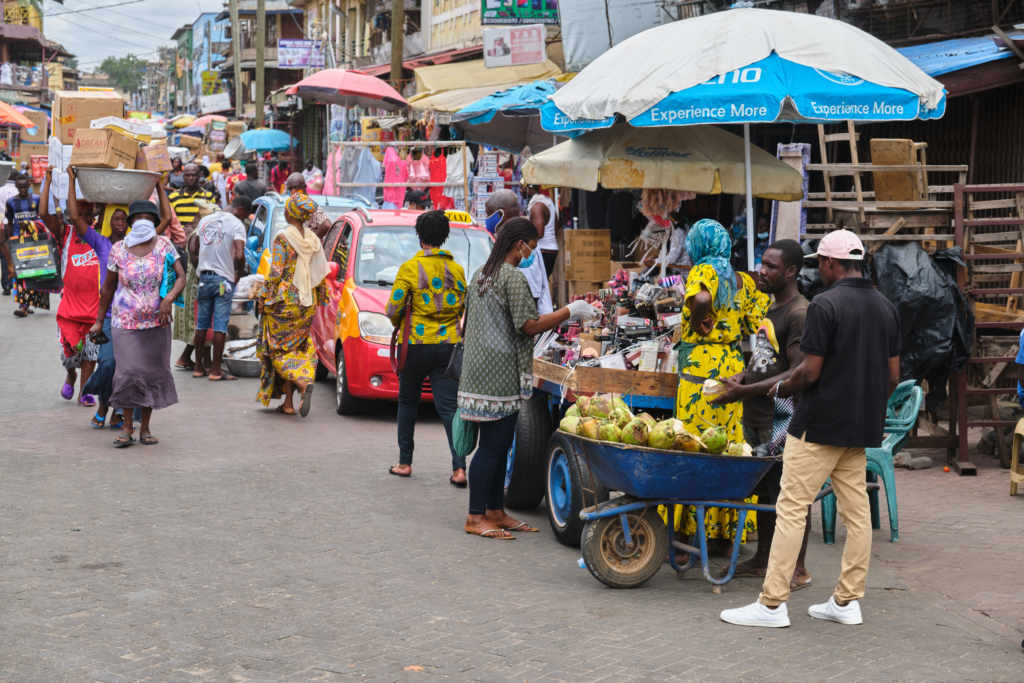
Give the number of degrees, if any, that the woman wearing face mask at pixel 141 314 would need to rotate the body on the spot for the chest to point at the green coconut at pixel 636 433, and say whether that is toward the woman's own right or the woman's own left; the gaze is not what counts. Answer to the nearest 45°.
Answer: approximately 45° to the woman's own left

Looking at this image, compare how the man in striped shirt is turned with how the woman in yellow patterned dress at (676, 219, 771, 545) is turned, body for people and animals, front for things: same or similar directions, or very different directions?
very different directions

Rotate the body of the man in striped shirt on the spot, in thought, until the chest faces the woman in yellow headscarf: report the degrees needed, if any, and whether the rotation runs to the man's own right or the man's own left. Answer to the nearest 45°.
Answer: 0° — they already face them

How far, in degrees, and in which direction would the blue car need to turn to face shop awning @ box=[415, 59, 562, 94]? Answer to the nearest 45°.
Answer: approximately 90° to its left

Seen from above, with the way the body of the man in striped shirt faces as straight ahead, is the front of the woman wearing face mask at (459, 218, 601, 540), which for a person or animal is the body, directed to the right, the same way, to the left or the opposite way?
to the left

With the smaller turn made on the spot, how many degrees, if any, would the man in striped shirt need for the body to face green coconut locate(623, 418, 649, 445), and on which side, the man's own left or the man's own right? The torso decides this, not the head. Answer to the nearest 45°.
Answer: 0° — they already face it

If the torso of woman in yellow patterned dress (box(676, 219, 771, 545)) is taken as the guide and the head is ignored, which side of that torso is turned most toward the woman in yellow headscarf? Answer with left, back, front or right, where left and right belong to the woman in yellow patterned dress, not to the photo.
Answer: front

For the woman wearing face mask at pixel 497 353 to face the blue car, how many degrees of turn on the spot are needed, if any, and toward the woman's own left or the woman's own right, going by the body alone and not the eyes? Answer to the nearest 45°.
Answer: approximately 90° to the woman's own left

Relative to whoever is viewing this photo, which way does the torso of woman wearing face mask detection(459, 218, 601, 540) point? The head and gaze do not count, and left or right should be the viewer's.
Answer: facing to the right of the viewer

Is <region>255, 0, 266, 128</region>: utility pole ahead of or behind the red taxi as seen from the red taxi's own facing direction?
behind

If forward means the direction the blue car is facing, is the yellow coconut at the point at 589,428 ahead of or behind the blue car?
ahead

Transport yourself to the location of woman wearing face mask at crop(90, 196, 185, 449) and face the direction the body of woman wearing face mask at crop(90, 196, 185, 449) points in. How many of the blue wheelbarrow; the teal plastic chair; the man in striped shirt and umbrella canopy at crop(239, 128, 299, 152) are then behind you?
2
